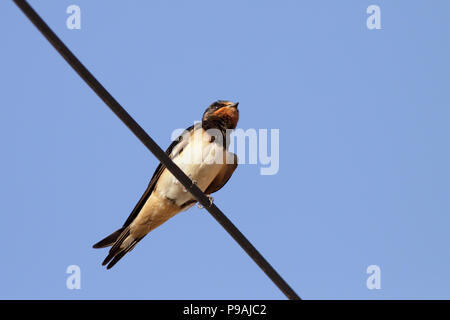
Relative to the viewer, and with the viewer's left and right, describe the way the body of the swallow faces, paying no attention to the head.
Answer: facing the viewer and to the right of the viewer
